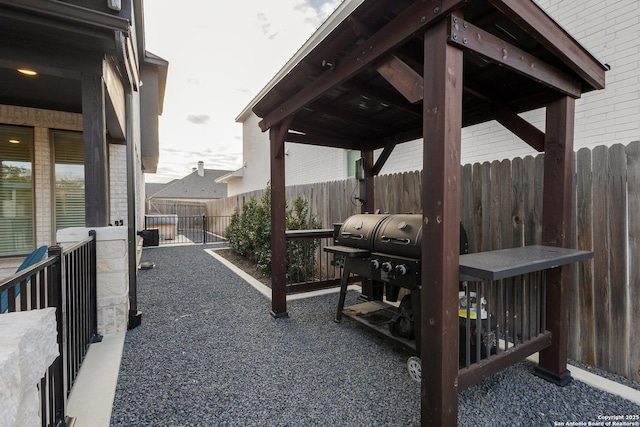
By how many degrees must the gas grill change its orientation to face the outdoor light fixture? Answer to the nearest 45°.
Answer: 0° — it already faces it

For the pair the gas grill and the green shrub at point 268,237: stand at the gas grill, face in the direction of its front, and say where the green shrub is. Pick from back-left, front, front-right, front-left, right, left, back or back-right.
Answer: right

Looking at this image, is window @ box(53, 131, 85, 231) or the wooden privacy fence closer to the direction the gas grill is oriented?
the window

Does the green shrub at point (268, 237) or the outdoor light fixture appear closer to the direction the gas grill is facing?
the outdoor light fixture

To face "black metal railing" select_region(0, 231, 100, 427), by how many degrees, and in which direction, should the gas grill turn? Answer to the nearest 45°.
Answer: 0° — it already faces it

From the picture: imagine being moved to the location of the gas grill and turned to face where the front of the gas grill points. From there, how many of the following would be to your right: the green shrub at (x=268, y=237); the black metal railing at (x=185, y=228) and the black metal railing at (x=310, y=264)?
3

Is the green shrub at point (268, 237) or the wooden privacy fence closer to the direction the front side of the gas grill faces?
the green shrub

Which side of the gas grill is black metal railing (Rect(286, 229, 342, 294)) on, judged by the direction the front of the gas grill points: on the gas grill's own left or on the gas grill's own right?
on the gas grill's own right

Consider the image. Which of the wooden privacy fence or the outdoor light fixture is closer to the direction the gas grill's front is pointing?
the outdoor light fixture

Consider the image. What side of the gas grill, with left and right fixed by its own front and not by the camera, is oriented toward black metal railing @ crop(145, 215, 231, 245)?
right

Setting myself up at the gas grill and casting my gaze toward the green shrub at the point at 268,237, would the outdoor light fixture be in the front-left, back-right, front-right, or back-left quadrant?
front-left

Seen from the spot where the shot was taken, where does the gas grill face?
facing the viewer and to the left of the viewer
